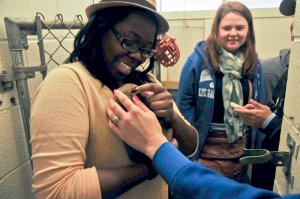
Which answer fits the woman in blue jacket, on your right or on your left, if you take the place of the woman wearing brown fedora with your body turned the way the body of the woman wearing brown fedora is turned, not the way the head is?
on your left

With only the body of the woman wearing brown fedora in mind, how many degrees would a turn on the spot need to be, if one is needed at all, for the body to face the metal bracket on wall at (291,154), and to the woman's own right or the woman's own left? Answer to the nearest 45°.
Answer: approximately 45° to the woman's own left

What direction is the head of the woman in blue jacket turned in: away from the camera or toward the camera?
toward the camera

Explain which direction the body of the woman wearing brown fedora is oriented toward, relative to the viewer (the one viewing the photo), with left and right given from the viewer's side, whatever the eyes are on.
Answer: facing the viewer and to the right of the viewer

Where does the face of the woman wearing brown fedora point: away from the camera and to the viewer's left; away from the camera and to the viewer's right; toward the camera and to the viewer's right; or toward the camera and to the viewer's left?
toward the camera and to the viewer's right
